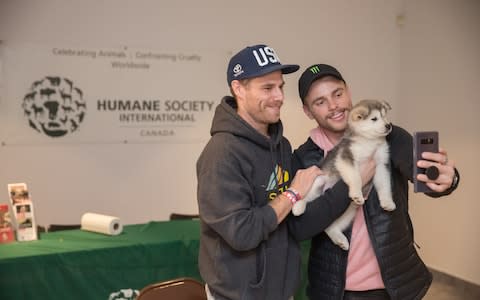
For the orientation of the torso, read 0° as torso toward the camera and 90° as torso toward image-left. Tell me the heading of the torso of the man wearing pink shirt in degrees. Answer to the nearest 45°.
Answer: approximately 0°

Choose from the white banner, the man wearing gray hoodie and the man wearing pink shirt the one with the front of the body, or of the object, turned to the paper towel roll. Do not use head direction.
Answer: the white banner

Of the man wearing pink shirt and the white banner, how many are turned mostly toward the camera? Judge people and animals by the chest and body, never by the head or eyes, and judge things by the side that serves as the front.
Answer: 2

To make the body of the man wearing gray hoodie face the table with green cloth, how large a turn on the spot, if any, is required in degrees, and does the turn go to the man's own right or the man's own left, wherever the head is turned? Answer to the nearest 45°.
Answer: approximately 180°

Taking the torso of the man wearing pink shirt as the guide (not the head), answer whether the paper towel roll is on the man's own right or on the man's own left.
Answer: on the man's own right

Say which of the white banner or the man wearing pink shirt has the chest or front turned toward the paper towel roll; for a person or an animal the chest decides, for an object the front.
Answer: the white banner

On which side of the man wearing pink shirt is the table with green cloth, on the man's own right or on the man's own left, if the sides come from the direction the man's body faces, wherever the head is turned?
on the man's own right

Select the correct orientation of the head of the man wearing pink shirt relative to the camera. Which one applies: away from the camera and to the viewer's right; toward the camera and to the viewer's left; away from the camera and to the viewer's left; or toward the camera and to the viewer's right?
toward the camera and to the viewer's right

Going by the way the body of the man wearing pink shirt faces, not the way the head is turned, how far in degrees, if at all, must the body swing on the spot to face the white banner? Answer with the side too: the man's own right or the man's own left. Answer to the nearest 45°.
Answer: approximately 135° to the man's own right
